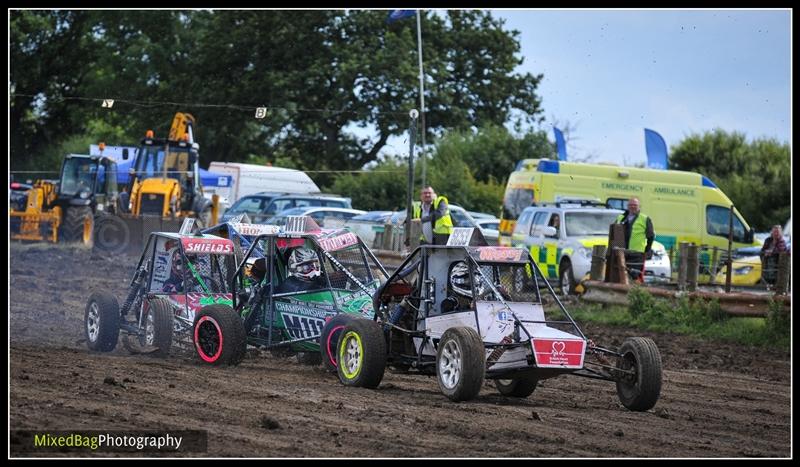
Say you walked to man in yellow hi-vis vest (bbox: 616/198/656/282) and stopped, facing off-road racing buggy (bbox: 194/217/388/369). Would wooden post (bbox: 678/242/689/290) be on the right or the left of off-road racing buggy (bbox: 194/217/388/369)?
left

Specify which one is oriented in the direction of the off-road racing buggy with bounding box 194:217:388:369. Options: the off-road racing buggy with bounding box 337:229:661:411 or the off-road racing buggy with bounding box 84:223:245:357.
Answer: the off-road racing buggy with bounding box 84:223:245:357
